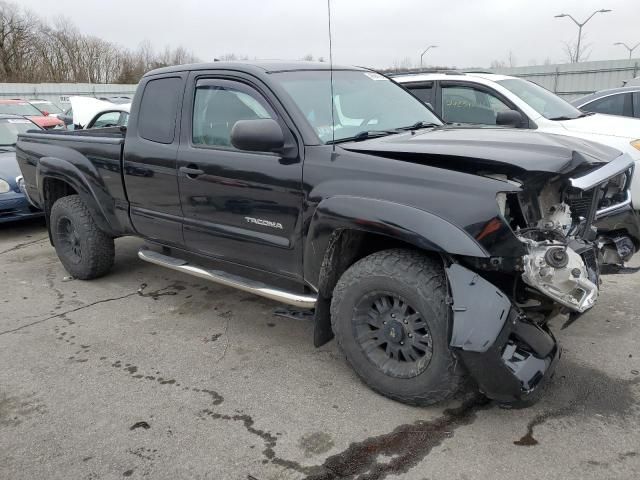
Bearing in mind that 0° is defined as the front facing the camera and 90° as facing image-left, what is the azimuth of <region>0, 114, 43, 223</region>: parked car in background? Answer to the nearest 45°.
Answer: approximately 315°

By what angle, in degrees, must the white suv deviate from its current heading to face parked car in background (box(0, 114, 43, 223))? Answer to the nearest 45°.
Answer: approximately 135° to its right

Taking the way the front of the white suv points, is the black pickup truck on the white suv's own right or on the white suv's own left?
on the white suv's own right

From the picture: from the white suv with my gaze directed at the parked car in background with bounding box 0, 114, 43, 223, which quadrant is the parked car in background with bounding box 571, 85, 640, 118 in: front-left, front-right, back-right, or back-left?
back-right

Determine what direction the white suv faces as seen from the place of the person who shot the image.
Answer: facing the viewer and to the right of the viewer

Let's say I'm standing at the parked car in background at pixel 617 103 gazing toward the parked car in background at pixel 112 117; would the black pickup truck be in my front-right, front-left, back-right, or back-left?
front-left

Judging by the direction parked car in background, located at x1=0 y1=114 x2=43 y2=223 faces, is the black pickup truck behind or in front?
in front

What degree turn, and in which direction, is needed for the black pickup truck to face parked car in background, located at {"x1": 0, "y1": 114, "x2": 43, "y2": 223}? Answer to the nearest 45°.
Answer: approximately 180°

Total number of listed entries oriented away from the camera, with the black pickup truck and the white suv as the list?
0

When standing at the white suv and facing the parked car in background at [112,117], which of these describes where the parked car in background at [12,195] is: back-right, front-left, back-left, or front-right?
front-left

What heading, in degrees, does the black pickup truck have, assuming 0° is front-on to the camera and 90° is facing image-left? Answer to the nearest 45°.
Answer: approximately 315°

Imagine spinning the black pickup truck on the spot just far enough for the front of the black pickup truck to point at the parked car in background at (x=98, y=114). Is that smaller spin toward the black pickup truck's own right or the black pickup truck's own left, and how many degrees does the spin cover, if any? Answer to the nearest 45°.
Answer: approximately 180°

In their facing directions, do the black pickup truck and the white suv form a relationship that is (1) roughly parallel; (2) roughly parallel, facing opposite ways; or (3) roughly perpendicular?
roughly parallel

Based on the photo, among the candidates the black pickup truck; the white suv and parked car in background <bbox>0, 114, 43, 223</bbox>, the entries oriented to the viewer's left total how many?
0
